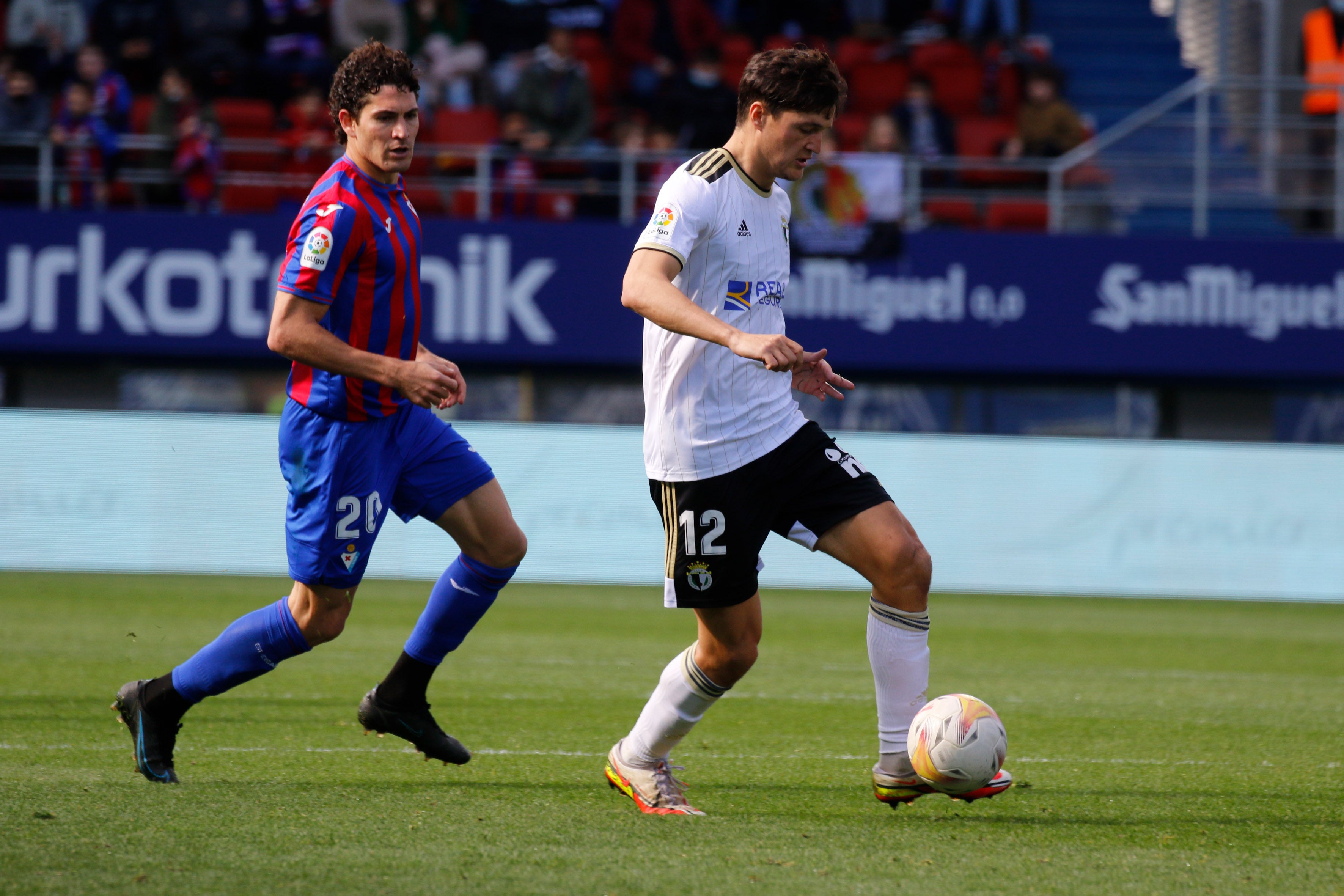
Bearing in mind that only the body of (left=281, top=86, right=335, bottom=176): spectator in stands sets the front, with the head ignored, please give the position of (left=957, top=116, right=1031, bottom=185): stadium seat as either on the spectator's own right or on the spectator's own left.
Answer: on the spectator's own left

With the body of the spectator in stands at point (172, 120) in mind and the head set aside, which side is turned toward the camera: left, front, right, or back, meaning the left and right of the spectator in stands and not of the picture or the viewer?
front

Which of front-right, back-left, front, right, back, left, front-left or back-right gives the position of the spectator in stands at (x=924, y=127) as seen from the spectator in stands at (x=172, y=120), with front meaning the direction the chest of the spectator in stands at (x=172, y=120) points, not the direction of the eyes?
left

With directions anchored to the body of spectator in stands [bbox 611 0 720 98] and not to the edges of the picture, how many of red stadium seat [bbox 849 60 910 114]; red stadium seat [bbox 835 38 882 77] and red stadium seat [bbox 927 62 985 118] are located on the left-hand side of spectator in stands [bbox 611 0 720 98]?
3

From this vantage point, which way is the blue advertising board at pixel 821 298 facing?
toward the camera

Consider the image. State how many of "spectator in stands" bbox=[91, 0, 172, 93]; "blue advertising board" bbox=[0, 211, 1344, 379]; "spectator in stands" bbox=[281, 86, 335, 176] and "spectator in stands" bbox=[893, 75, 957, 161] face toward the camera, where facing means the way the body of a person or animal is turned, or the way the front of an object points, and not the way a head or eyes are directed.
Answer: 4

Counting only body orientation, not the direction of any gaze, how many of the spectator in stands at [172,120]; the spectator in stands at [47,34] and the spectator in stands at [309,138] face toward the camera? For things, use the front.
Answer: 3

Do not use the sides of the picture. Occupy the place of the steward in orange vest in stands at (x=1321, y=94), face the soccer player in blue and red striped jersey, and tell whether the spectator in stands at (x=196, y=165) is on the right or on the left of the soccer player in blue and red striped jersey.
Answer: right

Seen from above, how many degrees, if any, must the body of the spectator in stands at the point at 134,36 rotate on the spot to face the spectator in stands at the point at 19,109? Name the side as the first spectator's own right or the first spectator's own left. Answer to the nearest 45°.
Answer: approximately 45° to the first spectator's own right
